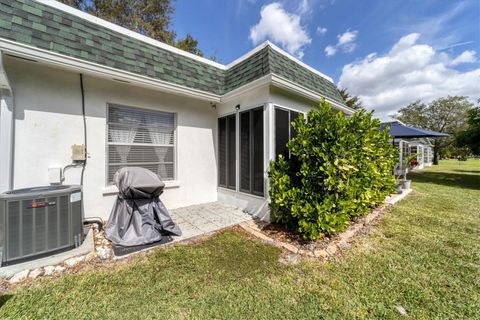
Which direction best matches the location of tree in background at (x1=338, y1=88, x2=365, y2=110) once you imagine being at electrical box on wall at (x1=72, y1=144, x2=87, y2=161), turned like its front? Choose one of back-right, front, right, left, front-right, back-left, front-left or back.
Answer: left

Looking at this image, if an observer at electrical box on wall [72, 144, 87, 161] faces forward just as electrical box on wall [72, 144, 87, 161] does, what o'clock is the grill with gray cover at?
The grill with gray cover is roughly at 11 o'clock from the electrical box on wall.

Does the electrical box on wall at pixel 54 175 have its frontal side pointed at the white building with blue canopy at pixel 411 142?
no

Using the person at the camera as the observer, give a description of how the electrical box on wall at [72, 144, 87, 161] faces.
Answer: facing the viewer

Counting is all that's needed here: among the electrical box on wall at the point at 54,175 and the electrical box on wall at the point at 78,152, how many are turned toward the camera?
2

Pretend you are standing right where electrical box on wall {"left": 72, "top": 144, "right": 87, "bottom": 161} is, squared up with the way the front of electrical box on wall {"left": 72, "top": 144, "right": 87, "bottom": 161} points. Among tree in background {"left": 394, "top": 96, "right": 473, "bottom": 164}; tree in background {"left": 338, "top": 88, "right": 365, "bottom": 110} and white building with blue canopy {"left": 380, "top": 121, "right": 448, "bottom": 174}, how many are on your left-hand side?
3

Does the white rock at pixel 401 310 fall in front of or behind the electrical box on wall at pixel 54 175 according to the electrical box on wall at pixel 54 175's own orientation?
in front

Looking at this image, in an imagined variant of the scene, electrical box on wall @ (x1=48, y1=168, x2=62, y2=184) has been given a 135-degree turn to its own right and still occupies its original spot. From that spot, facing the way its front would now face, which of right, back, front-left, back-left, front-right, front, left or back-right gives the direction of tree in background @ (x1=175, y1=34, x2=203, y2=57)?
right

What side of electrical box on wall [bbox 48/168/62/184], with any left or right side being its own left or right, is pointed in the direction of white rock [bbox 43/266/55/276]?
front

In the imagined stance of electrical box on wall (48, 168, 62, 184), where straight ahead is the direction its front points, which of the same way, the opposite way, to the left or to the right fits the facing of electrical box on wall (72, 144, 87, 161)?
the same way

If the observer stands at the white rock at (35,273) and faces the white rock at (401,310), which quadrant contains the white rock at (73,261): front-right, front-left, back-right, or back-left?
front-left
